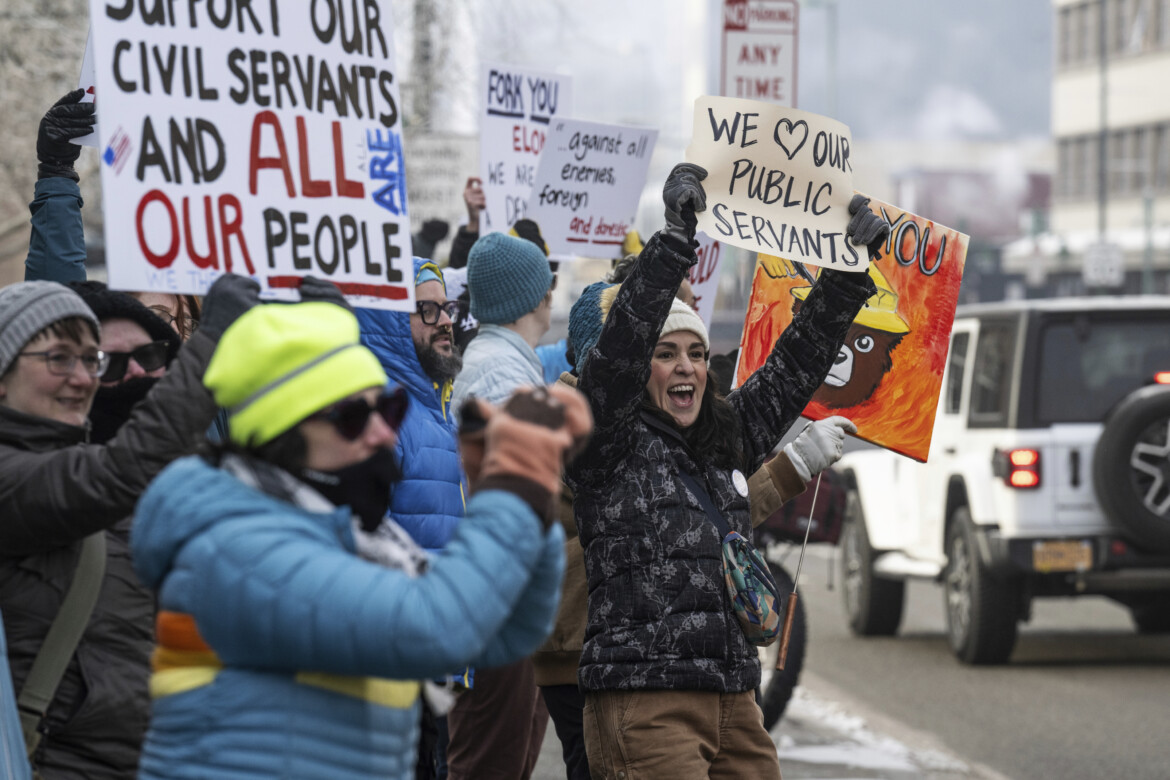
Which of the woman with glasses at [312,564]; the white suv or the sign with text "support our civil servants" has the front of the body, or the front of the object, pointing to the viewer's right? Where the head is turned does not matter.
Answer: the woman with glasses

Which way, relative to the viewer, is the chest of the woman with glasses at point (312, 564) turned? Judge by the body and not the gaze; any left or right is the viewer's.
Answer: facing to the right of the viewer

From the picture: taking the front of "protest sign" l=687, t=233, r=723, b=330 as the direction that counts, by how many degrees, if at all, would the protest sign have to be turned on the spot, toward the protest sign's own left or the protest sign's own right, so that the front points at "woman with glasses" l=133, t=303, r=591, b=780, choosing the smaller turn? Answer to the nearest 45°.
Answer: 0° — it already faces them

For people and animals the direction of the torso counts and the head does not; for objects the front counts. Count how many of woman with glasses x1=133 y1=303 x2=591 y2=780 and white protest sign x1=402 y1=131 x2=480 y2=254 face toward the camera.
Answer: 1

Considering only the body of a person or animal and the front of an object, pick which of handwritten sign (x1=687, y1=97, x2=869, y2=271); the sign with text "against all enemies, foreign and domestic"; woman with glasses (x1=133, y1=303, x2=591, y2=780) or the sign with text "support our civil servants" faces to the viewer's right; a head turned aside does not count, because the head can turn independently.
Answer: the woman with glasses

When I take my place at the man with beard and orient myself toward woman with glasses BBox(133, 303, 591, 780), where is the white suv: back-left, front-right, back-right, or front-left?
back-left

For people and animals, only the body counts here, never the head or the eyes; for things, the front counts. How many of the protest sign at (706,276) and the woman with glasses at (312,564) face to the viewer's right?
1

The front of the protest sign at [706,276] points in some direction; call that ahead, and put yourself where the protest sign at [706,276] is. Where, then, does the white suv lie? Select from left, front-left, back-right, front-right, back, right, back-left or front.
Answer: back-left
